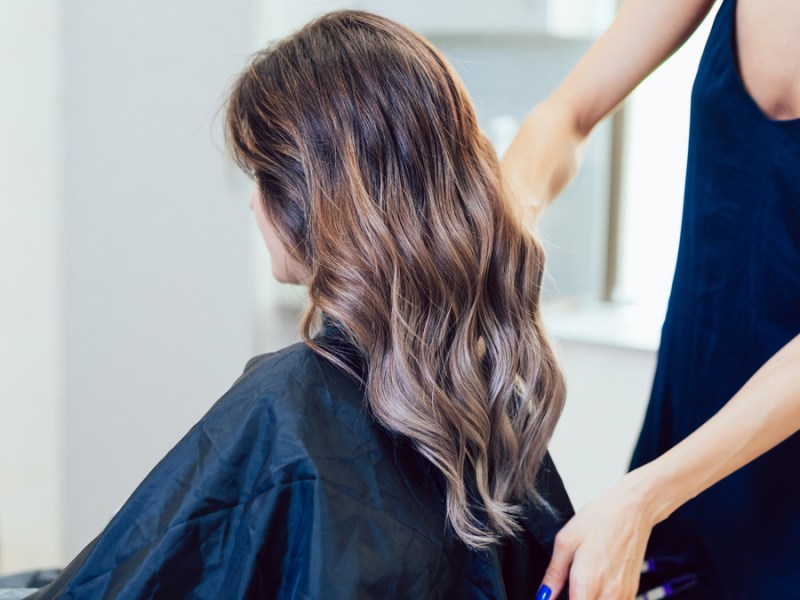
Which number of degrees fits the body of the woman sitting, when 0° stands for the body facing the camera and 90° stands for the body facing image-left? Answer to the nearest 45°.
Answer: approximately 135°

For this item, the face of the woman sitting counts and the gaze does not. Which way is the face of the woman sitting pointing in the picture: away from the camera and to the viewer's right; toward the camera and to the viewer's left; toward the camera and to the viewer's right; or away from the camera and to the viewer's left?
away from the camera and to the viewer's left
